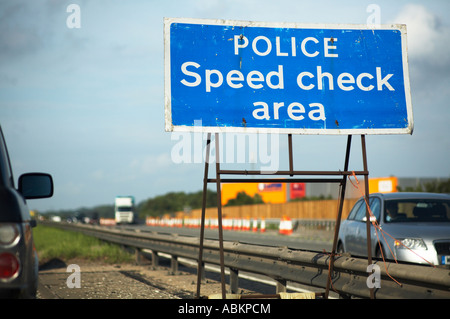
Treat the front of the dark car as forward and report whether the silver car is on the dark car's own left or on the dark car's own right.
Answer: on the dark car's own right

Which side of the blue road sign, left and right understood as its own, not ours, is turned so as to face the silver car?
back

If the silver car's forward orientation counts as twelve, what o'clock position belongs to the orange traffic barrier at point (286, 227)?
The orange traffic barrier is roughly at 7 o'clock from the silver car.

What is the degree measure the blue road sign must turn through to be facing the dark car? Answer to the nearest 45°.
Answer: approximately 45° to its right

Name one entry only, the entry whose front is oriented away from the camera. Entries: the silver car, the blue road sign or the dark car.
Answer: the dark car

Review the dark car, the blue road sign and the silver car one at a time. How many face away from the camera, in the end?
1

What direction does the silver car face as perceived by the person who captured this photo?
facing the viewer and to the right of the viewer

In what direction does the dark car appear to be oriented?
away from the camera

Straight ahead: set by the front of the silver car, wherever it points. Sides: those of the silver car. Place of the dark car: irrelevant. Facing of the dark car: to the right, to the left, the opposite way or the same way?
the opposite way

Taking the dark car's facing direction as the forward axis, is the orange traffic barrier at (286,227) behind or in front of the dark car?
in front

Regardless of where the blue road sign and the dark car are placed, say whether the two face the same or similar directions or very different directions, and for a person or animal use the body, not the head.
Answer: very different directions

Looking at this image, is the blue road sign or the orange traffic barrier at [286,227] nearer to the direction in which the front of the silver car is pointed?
the blue road sign

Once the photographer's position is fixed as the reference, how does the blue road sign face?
facing the viewer

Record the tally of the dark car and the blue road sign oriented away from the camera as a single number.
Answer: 1
